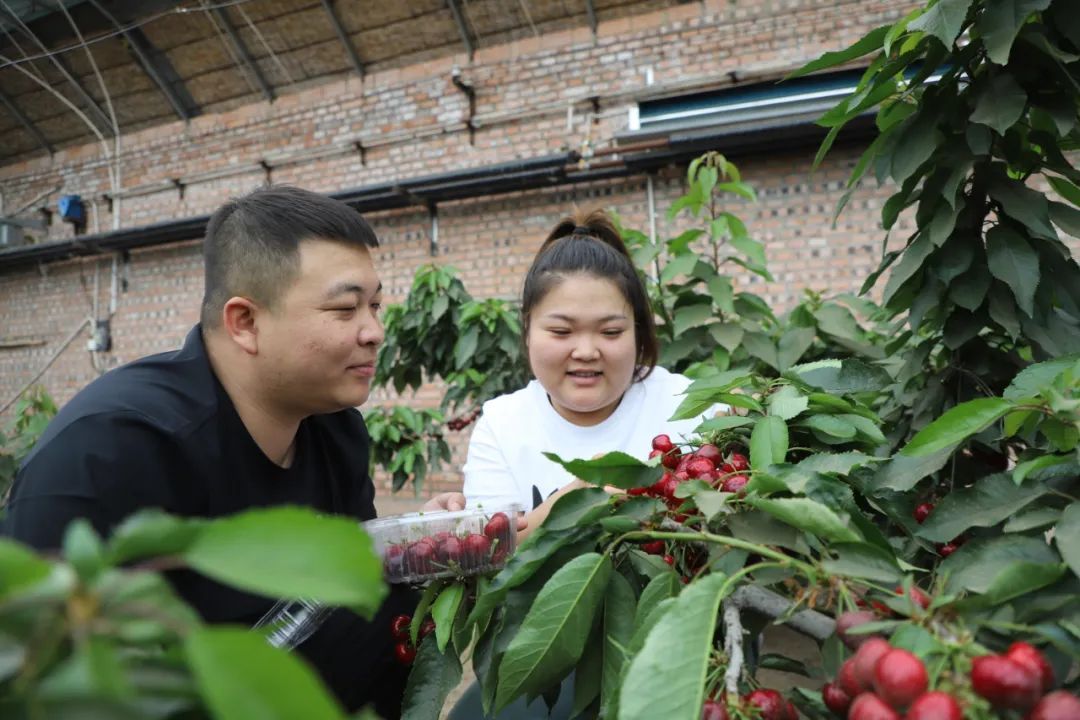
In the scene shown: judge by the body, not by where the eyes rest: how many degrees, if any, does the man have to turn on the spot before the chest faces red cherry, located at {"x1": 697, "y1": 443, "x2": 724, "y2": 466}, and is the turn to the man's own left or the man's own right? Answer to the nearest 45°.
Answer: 0° — they already face it

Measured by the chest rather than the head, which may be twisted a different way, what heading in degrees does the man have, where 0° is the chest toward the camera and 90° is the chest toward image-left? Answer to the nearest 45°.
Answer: approximately 315°

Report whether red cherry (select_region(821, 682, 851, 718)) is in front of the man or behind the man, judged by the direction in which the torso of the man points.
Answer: in front

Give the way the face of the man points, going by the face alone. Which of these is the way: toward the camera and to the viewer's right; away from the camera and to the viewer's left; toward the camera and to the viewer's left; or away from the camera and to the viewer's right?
toward the camera and to the viewer's right

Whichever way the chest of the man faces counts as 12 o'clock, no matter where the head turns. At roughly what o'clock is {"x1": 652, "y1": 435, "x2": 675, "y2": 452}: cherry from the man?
The cherry is roughly at 12 o'clock from the man.

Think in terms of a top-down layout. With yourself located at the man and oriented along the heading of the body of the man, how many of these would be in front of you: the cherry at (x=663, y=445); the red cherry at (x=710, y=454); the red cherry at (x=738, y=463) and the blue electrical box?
3

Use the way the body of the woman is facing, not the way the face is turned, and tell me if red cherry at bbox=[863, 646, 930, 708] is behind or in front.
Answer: in front

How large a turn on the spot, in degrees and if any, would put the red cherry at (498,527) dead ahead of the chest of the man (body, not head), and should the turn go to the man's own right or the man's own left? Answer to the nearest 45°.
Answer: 0° — they already face it

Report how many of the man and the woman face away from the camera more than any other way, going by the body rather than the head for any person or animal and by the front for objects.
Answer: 0

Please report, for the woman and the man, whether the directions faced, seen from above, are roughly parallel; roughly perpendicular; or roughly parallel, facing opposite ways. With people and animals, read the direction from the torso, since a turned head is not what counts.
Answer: roughly perpendicular

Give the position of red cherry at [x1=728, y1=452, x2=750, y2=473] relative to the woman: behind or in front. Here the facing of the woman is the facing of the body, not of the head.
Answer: in front
